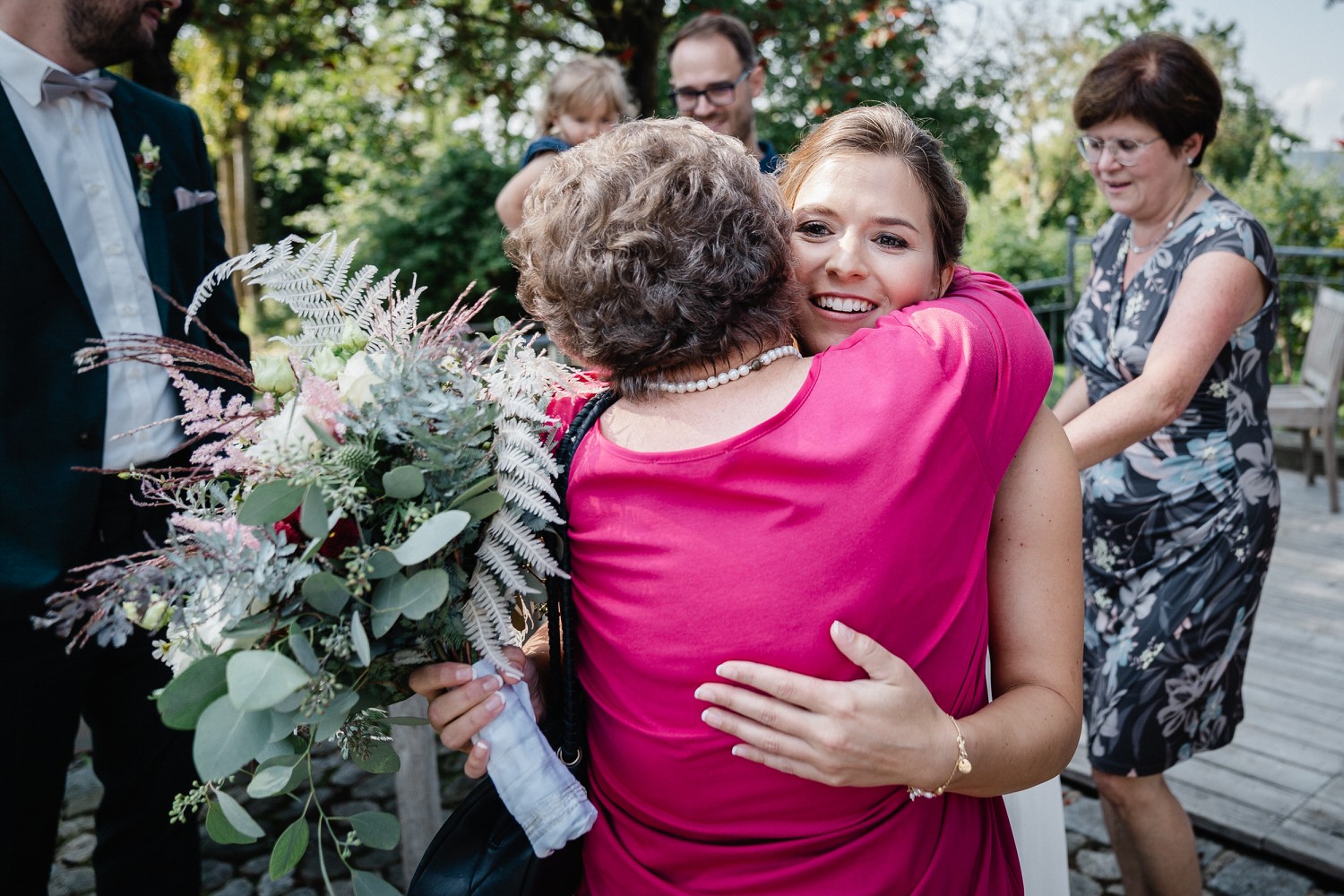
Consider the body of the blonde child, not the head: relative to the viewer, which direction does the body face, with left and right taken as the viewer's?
facing the viewer and to the right of the viewer

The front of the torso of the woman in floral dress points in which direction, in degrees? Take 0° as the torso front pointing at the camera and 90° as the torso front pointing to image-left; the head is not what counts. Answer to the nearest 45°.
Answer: approximately 45°

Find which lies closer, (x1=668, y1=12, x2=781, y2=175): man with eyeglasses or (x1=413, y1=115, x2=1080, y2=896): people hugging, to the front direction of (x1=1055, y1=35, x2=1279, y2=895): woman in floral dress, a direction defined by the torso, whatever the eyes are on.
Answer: the people hugging

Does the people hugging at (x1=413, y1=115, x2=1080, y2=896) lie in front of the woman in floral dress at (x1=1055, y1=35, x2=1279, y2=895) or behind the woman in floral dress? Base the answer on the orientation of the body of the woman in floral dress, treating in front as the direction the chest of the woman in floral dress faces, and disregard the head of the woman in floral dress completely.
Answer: in front

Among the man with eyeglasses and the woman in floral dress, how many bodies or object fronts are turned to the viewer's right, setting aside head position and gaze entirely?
0

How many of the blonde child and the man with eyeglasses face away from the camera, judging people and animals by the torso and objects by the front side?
0

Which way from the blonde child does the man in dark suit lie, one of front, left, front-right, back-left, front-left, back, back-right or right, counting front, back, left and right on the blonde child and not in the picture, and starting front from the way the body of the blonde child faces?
right

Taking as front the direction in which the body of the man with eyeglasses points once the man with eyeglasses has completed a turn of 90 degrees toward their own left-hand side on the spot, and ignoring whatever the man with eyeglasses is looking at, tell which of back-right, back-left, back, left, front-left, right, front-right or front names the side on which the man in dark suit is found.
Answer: right

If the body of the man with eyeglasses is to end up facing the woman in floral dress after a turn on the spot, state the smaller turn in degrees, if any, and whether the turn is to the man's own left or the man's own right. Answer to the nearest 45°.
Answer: approximately 90° to the man's own left

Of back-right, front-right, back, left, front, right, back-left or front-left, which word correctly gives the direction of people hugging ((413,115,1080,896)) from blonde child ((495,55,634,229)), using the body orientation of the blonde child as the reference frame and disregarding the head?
front-right

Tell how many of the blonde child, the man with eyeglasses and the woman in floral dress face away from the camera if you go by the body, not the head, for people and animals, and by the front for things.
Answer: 0

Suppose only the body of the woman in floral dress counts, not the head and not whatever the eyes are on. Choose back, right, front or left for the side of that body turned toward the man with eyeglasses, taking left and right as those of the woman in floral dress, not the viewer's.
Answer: right

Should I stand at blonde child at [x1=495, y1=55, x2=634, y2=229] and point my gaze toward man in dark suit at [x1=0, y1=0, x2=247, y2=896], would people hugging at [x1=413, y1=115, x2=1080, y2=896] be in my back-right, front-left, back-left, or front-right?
front-left

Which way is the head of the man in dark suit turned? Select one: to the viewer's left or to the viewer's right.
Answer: to the viewer's right

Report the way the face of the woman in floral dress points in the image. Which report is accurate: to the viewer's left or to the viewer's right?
to the viewer's left

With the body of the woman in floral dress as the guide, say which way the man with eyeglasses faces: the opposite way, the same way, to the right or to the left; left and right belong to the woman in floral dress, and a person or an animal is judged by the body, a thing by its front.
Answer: the same way

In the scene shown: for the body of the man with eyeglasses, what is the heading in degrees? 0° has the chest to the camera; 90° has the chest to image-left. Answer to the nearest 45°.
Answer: approximately 45°
